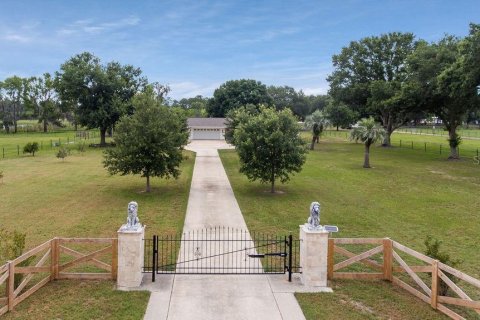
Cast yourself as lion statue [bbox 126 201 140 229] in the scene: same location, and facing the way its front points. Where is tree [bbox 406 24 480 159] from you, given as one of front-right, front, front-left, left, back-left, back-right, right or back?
back-left

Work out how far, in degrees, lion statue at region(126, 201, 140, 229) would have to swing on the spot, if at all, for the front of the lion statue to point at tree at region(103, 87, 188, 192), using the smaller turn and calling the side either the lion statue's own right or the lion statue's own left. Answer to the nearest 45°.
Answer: approximately 180°

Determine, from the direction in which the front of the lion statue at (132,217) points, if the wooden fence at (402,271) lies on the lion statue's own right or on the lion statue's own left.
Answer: on the lion statue's own left

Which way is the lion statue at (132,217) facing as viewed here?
toward the camera

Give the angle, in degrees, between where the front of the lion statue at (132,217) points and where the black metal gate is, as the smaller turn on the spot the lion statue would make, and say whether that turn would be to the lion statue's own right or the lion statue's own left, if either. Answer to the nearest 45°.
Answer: approximately 135° to the lion statue's own left

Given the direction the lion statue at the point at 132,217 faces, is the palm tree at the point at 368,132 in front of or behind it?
behind

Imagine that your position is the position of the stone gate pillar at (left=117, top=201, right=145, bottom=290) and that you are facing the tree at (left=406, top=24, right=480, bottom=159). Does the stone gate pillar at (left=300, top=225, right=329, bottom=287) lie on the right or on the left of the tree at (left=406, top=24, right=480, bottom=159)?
right

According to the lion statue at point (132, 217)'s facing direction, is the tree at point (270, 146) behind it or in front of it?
behind

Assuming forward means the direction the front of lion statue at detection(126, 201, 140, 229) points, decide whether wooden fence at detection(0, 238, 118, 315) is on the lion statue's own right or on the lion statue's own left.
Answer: on the lion statue's own right
